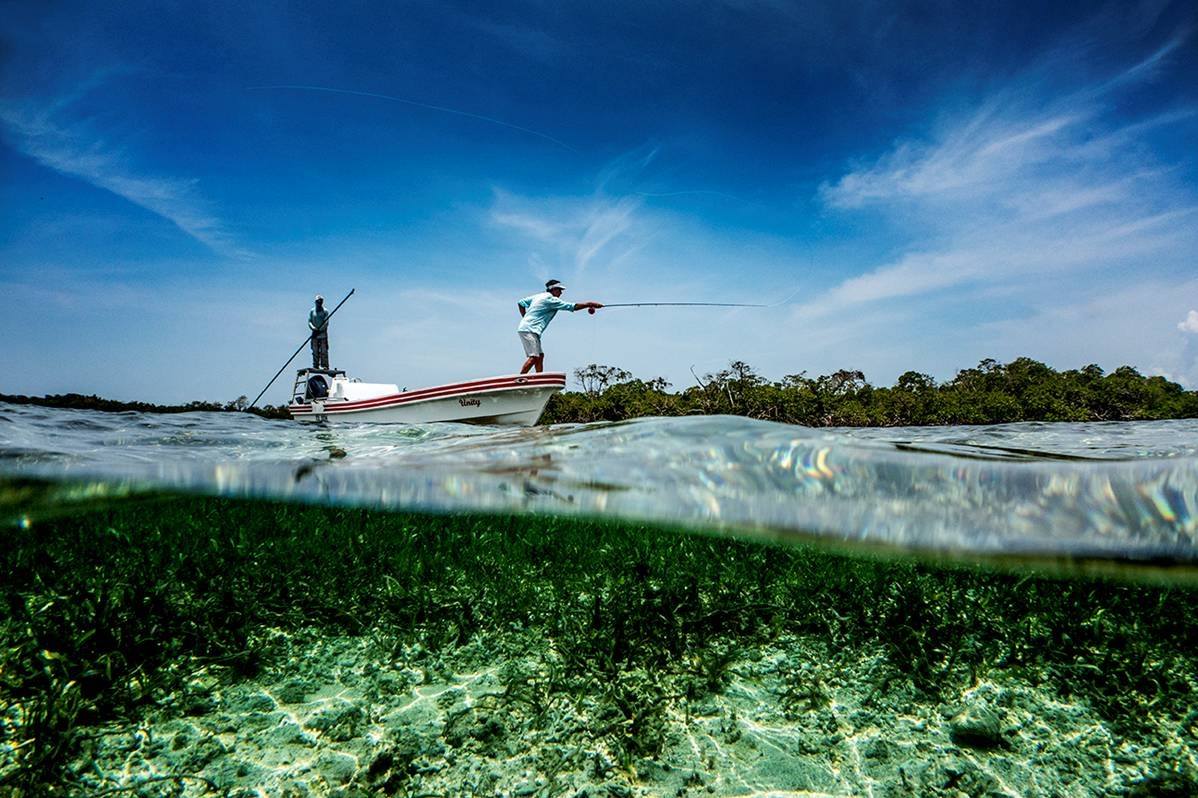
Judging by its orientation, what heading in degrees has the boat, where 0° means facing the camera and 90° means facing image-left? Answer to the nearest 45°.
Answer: approximately 270°
